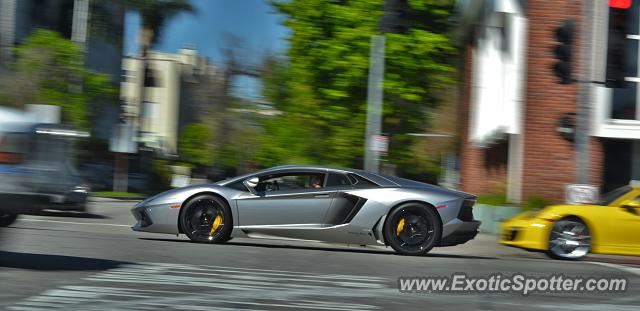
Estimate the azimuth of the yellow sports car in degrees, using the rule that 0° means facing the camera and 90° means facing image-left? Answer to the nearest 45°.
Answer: approximately 90°

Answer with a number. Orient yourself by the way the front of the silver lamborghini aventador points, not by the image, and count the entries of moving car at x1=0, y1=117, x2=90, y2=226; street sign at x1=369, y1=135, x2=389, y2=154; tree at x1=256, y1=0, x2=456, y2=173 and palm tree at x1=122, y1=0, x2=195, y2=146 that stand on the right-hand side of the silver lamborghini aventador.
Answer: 3

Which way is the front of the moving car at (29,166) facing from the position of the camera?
facing to the left of the viewer

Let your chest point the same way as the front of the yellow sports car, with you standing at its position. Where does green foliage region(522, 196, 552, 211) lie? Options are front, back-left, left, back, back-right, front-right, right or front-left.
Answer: right

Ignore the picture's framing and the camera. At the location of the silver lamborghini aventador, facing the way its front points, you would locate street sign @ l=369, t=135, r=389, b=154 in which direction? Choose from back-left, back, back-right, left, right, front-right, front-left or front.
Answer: right

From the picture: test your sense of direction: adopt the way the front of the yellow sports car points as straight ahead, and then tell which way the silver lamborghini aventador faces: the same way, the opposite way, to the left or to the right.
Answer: the same way

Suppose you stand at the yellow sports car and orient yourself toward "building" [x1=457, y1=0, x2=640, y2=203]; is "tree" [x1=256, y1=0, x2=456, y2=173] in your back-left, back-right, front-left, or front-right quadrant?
front-left

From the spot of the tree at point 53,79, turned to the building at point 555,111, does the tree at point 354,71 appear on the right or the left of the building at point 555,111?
left

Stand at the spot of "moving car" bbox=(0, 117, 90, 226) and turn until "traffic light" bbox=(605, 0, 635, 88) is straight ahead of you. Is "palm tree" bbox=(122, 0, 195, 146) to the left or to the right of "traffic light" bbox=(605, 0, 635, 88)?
left

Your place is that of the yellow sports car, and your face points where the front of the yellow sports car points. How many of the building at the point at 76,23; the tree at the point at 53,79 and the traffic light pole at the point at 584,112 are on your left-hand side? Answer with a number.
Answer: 0

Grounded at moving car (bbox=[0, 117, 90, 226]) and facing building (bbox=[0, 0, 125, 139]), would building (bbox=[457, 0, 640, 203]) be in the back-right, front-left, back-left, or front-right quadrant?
front-right

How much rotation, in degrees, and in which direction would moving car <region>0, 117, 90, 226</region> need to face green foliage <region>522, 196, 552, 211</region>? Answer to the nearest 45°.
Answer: approximately 135° to its right

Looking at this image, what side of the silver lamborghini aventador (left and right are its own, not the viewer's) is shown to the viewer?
left

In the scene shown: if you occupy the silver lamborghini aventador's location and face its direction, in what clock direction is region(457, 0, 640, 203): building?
The building is roughly at 4 o'clock from the silver lamborghini aventador.

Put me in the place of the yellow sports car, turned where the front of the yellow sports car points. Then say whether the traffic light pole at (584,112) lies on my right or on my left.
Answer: on my right

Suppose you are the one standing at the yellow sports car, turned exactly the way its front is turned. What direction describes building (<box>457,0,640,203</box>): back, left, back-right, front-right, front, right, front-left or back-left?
right
